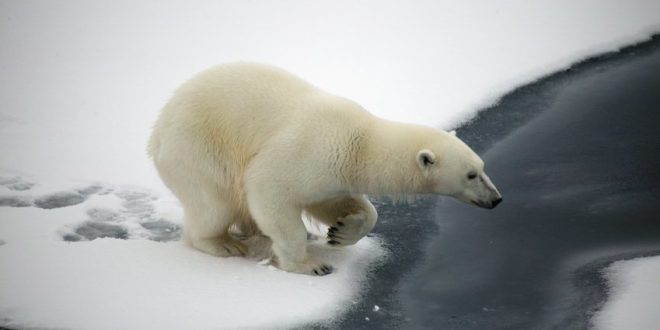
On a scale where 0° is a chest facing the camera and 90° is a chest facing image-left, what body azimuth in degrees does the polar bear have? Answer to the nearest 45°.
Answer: approximately 270°
